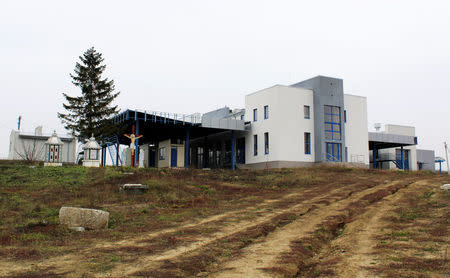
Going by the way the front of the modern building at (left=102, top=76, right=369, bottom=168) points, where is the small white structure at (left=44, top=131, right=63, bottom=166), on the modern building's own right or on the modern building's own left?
on the modern building's own right

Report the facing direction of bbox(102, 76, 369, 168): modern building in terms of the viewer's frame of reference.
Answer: facing the viewer and to the right of the viewer

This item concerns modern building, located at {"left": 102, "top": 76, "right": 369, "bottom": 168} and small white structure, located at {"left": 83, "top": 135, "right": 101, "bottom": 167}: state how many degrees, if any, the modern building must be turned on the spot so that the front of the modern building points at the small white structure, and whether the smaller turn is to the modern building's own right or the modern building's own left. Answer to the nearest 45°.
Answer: approximately 135° to the modern building's own right

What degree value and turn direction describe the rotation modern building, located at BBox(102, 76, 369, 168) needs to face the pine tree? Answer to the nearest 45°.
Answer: approximately 135° to its right
